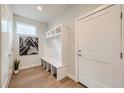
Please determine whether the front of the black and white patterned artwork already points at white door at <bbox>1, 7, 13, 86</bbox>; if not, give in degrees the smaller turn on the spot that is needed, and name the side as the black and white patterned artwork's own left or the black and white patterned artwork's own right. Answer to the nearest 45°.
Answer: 0° — it already faces it

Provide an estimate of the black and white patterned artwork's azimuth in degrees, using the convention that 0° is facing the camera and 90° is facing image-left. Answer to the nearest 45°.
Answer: approximately 0°

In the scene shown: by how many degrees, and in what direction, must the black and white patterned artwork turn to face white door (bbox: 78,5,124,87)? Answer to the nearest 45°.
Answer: approximately 45° to its left

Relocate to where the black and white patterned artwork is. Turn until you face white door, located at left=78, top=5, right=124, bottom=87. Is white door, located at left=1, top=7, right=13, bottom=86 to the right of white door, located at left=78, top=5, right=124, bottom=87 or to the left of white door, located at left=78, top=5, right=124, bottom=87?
right

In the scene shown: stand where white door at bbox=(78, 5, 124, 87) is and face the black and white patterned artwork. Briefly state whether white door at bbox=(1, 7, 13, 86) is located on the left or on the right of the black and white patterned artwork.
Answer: left
